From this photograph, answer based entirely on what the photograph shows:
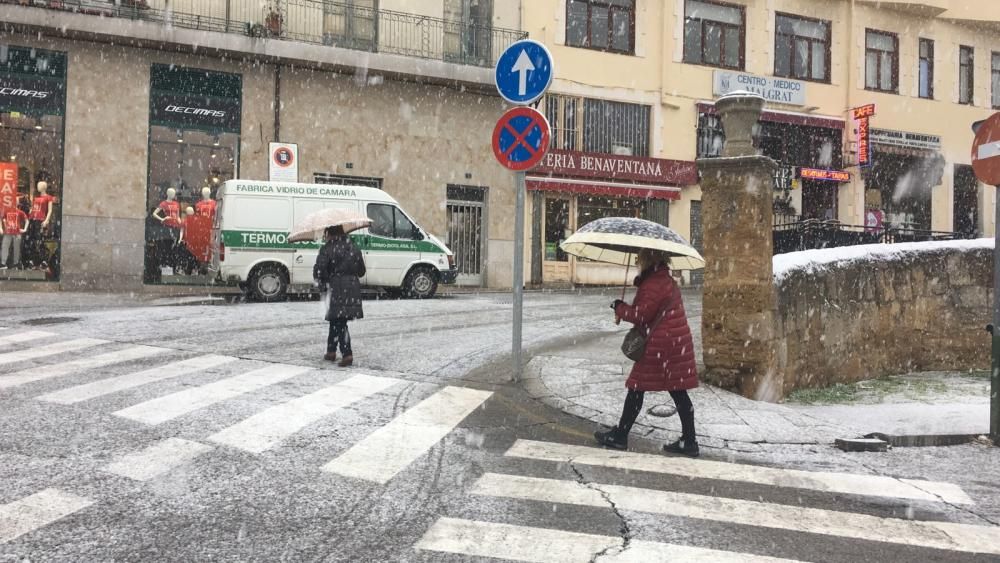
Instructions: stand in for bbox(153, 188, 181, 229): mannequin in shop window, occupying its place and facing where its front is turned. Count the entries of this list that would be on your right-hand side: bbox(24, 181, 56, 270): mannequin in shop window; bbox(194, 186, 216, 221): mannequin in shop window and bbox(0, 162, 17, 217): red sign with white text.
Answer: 2

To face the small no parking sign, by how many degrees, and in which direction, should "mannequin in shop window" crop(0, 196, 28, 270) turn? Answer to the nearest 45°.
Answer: approximately 45° to its left

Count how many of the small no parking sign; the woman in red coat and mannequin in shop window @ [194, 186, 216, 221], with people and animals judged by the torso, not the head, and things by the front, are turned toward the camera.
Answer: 2

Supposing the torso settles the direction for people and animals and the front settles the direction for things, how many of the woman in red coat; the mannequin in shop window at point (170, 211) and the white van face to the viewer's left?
1

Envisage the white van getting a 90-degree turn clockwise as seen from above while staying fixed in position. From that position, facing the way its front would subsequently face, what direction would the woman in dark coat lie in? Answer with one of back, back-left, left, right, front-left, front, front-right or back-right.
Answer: front

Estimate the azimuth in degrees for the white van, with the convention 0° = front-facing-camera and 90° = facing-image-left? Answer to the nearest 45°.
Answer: approximately 270°

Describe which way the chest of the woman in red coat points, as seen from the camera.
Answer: to the viewer's left

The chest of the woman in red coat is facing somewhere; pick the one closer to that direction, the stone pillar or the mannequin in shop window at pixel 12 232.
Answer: the mannequin in shop window

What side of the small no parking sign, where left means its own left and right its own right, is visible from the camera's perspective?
front

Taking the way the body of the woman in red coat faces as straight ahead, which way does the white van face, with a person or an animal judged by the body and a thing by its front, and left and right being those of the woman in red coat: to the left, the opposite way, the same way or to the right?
the opposite way

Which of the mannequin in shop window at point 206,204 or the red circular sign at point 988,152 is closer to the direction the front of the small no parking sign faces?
the red circular sign

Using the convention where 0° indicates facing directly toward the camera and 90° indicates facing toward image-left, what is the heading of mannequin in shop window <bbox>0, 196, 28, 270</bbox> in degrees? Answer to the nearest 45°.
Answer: approximately 0°

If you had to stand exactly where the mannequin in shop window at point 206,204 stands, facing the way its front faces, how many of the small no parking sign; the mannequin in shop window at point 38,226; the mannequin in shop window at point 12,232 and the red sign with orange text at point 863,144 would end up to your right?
2

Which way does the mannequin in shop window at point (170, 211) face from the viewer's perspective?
toward the camera

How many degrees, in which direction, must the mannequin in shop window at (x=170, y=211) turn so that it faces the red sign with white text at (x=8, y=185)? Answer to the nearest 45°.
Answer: approximately 90° to its right

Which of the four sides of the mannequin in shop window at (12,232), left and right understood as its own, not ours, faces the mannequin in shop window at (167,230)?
left
